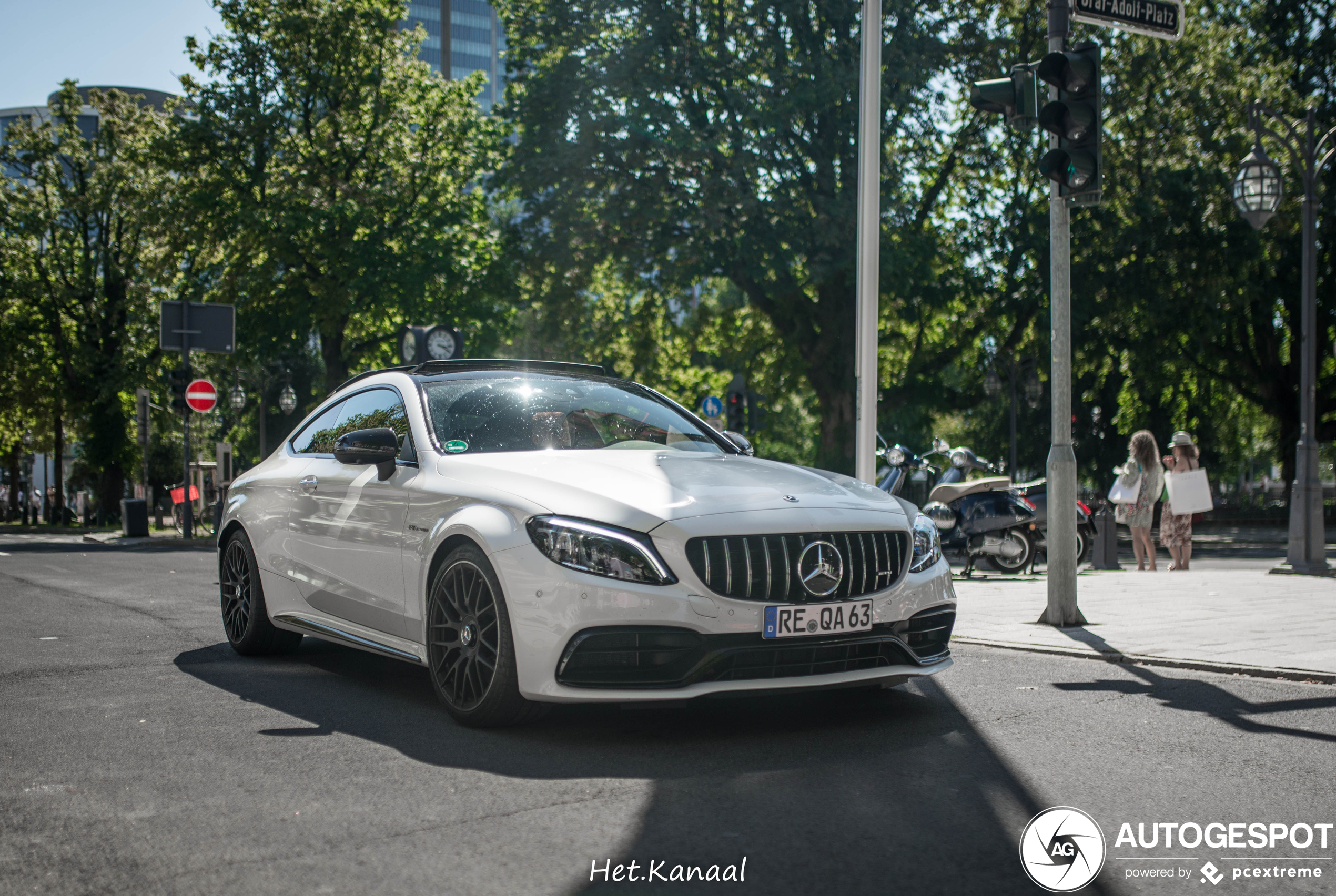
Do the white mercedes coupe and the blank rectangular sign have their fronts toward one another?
no

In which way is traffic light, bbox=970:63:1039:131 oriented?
to the viewer's left

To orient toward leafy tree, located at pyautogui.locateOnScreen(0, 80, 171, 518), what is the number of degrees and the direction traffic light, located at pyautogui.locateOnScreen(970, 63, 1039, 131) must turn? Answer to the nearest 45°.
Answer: approximately 45° to its right

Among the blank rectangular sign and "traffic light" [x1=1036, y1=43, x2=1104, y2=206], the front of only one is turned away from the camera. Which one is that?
the blank rectangular sign

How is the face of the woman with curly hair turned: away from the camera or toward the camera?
away from the camera

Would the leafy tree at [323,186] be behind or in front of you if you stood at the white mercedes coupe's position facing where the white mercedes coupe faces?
behind

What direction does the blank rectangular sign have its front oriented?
away from the camera

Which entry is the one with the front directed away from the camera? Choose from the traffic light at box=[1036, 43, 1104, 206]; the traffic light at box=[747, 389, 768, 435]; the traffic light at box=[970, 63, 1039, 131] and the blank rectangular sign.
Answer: the blank rectangular sign

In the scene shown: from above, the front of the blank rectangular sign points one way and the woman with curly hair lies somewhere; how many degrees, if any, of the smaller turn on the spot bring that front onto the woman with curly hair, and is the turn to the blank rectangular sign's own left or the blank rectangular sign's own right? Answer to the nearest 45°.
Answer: approximately 135° to the blank rectangular sign's own right

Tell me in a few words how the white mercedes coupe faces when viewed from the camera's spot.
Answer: facing the viewer and to the right of the viewer

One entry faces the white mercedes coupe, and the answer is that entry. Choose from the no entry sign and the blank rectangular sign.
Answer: the no entry sign

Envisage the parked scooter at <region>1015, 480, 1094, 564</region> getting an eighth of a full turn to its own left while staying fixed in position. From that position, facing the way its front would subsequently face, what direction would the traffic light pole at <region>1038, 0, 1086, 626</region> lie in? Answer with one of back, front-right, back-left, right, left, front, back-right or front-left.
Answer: left

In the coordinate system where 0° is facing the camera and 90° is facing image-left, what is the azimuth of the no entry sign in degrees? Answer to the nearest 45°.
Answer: approximately 0°

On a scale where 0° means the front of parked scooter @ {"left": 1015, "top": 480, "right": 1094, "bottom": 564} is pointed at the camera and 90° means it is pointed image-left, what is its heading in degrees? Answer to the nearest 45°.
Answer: approximately 135°

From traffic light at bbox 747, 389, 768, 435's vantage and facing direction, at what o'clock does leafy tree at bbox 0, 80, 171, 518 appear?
The leafy tree is roughly at 7 o'clock from the traffic light.
